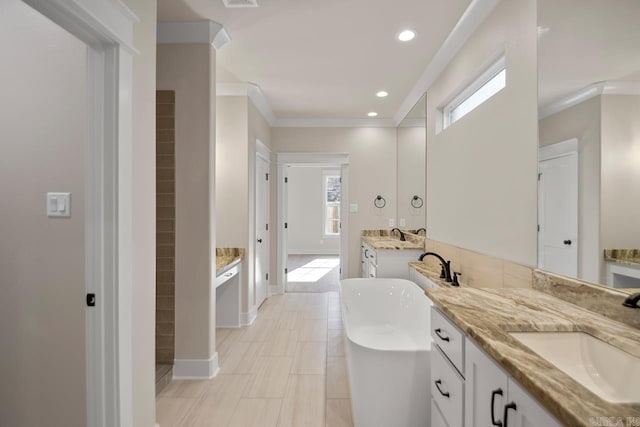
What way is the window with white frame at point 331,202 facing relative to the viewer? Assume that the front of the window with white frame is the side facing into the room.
toward the camera

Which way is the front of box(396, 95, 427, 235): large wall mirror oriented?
to the viewer's left

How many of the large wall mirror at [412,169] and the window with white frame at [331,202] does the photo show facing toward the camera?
1

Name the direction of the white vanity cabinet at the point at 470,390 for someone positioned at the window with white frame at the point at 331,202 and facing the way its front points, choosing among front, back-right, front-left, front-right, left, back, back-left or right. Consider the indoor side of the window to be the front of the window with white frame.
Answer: front

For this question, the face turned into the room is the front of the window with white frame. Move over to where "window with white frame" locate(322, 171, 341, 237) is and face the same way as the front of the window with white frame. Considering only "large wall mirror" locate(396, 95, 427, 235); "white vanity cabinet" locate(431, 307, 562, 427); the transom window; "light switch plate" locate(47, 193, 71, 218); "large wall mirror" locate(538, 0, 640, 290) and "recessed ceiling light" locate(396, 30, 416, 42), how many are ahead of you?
6

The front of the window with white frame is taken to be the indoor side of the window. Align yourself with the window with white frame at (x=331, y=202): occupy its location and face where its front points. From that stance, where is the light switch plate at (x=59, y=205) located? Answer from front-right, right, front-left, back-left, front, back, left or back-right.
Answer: front

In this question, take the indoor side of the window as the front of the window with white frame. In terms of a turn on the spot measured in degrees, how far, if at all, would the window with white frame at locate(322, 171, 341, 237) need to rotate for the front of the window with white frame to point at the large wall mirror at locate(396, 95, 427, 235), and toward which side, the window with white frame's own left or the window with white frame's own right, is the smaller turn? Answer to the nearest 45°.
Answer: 0° — it already faces it

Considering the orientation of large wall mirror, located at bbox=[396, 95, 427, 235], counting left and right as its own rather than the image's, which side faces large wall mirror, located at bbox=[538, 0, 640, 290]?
left

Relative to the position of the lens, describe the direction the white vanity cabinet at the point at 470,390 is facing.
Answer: facing the viewer and to the left of the viewer

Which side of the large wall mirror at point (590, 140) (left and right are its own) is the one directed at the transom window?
right

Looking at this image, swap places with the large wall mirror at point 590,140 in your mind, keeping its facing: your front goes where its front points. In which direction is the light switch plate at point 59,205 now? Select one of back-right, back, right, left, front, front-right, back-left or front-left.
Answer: front

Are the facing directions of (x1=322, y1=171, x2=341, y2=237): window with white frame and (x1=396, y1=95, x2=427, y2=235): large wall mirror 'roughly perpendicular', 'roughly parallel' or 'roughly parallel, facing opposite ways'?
roughly perpendicular

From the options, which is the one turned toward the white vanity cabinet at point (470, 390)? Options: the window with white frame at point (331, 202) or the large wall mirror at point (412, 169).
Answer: the window with white frame
